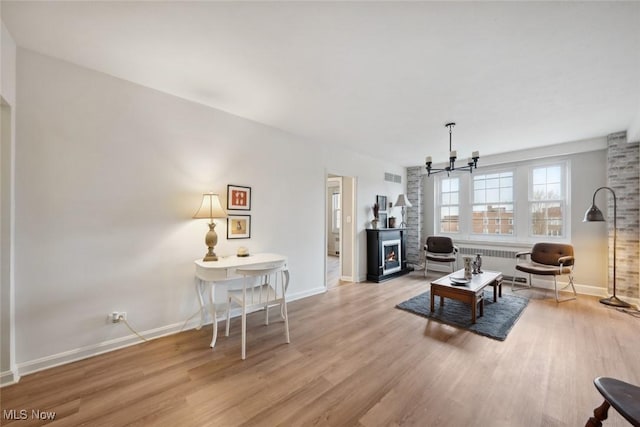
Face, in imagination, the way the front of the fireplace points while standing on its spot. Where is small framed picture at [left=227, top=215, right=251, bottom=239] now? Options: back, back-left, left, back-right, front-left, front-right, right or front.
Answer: right

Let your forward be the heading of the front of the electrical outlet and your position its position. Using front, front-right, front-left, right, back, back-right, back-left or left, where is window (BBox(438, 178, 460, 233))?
left

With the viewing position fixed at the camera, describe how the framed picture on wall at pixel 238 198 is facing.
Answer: facing the viewer and to the right of the viewer

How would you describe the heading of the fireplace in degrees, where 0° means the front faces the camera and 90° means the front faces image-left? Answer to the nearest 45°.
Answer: approximately 315°

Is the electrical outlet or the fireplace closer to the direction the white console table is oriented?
the fireplace

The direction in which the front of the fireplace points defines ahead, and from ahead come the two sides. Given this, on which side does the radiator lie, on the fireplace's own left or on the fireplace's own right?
on the fireplace's own left

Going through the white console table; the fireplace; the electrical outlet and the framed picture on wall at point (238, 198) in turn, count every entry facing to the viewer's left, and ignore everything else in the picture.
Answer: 0

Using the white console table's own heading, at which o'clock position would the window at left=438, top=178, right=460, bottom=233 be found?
The window is roughly at 10 o'clock from the white console table.

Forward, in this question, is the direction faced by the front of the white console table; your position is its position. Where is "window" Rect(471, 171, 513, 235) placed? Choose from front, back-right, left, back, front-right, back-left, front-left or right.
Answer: front-left

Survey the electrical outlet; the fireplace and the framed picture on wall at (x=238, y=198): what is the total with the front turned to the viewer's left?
0

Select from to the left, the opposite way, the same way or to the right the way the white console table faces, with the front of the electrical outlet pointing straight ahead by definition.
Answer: the same way

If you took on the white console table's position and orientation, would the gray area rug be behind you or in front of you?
in front

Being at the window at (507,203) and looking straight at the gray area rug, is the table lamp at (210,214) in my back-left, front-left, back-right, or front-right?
front-right

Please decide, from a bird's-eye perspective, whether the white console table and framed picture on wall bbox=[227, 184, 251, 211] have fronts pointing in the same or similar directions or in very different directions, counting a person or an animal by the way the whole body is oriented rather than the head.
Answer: same or similar directions
